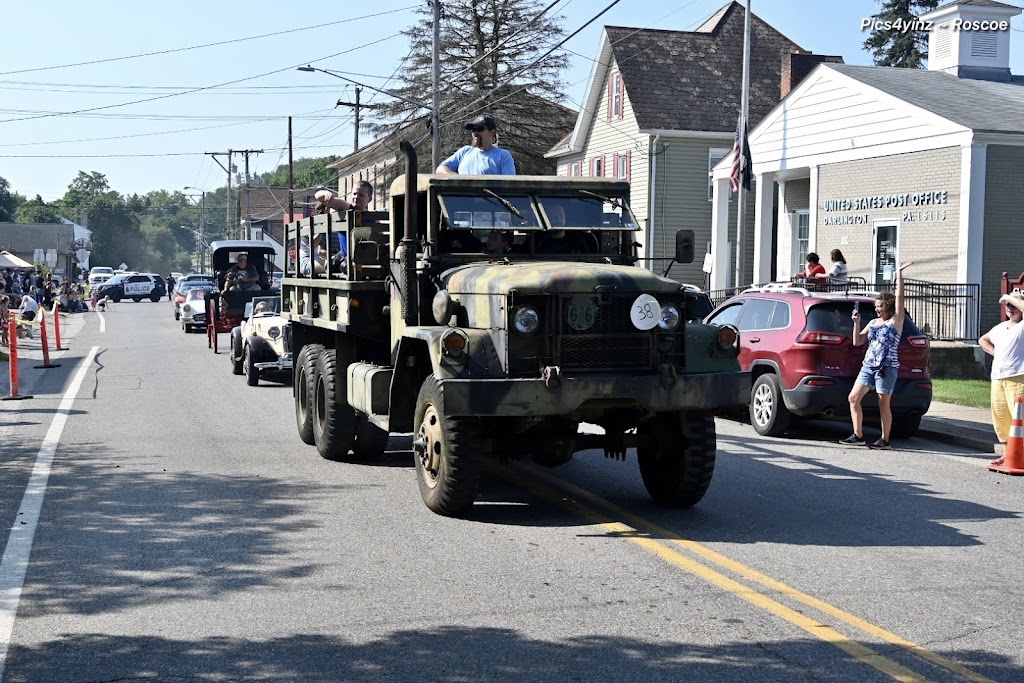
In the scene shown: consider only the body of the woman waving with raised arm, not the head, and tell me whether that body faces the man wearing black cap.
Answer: yes

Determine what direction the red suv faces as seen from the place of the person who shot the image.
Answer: facing away from the viewer and to the left of the viewer

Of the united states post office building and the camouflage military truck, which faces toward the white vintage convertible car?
the united states post office building

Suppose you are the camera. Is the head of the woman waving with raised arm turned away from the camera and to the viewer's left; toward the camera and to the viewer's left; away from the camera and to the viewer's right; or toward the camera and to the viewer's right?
toward the camera and to the viewer's left

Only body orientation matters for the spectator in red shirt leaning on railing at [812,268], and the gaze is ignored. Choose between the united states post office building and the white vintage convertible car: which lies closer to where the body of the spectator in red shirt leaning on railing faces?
the white vintage convertible car

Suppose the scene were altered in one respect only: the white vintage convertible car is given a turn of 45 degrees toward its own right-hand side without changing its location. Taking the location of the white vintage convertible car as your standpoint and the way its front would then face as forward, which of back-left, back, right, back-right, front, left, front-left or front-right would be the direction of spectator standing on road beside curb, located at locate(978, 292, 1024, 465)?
front-left

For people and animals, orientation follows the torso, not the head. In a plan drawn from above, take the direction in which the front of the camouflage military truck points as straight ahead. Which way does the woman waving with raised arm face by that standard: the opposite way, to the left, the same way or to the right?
to the right

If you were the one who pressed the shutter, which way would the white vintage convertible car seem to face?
facing the viewer and to the right of the viewer

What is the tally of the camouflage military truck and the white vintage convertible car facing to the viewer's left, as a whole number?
0

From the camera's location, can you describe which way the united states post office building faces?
facing the viewer and to the left of the viewer

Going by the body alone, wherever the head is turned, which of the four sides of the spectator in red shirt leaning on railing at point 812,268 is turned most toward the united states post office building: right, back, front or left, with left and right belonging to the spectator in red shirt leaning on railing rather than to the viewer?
back

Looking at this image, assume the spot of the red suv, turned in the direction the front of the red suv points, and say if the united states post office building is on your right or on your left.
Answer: on your right

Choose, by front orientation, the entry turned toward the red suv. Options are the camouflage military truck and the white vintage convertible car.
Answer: the white vintage convertible car
